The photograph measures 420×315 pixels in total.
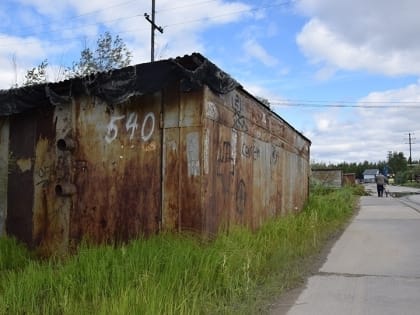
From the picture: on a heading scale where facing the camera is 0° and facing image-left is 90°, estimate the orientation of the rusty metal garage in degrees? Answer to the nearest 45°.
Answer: approximately 45°
